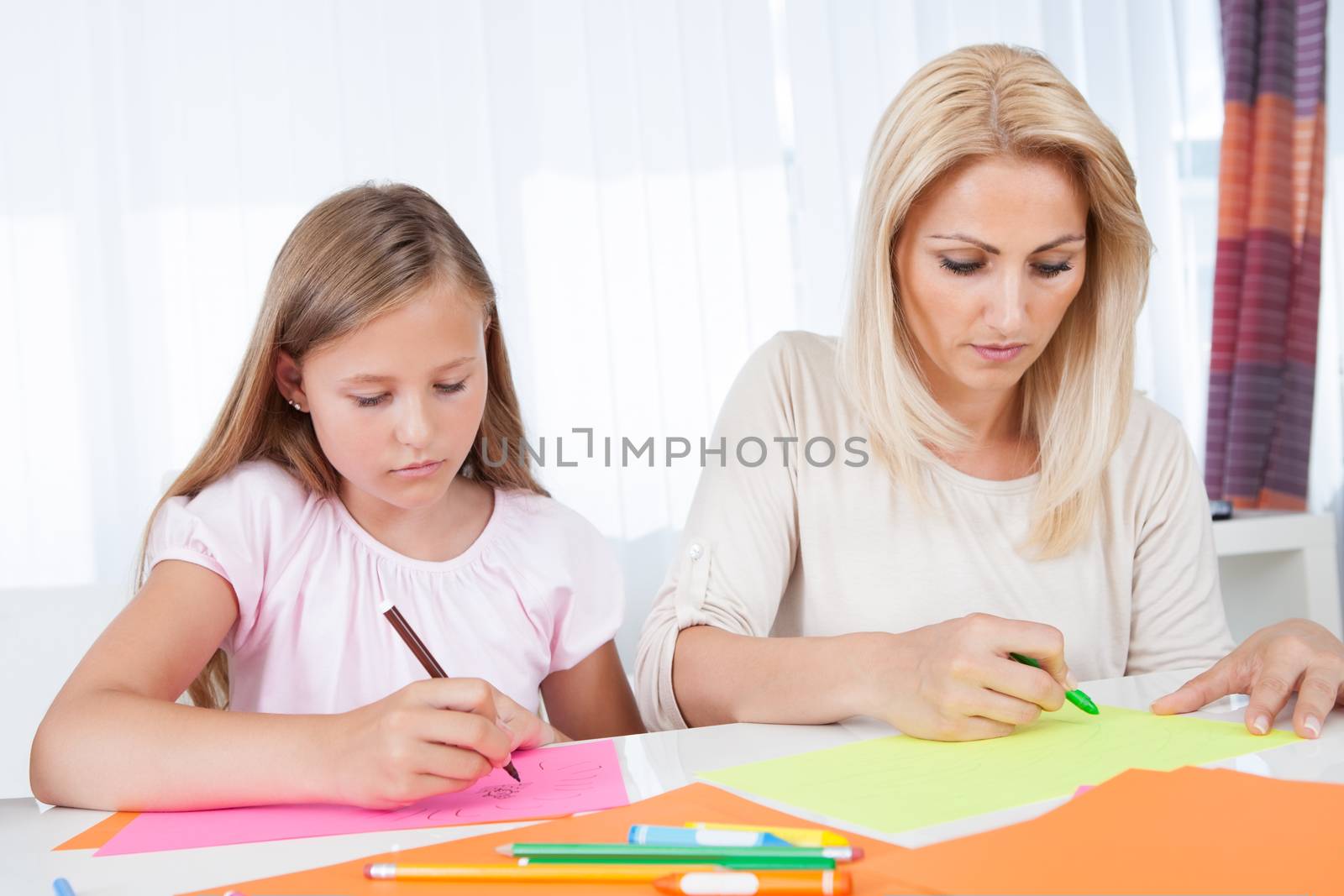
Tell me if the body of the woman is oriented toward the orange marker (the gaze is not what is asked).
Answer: yes

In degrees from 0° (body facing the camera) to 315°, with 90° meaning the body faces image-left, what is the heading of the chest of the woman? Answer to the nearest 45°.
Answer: approximately 0°

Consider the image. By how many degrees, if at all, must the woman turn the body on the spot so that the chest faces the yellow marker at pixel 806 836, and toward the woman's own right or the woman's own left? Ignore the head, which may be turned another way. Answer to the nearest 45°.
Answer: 0° — they already face it
